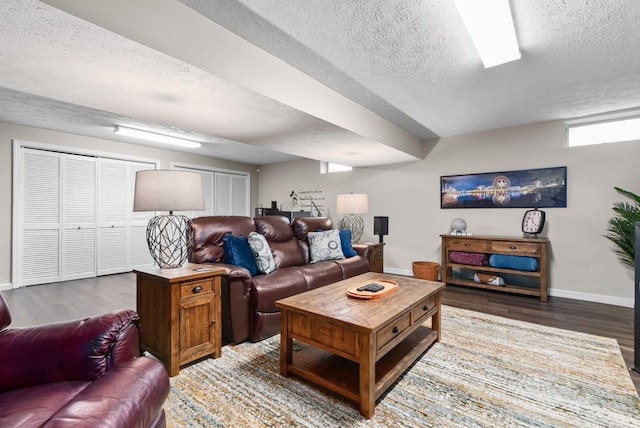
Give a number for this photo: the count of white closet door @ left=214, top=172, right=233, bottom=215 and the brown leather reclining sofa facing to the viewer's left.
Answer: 0

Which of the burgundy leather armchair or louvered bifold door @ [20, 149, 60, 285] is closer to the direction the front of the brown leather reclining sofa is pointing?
the burgundy leather armchair

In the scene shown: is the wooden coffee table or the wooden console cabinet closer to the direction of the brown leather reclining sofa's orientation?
the wooden coffee table

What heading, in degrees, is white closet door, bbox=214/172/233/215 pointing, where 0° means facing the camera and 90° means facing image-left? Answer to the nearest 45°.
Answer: approximately 315°

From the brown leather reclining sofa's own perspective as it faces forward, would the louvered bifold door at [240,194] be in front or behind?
behind

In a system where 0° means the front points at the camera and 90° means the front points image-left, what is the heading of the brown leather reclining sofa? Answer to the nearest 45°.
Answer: approximately 315°

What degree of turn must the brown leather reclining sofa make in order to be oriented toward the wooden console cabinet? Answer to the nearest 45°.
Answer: approximately 45° to its left
